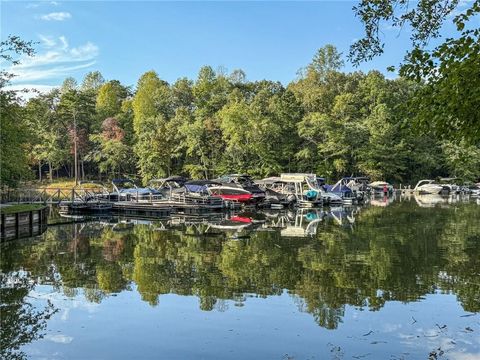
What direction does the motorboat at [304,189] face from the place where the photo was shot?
facing away from the viewer and to the left of the viewer

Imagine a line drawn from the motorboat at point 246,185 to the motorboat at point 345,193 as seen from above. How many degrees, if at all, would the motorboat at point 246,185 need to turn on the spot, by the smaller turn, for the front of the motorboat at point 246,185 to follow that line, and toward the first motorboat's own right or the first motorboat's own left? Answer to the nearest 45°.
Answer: approximately 90° to the first motorboat's own right

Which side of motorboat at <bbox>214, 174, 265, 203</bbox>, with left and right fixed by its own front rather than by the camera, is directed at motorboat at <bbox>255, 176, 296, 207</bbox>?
right

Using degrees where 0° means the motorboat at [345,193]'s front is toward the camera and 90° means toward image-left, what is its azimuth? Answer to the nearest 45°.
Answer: approximately 135°

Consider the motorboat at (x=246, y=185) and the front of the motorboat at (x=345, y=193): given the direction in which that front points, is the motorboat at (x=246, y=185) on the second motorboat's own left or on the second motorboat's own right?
on the second motorboat's own left

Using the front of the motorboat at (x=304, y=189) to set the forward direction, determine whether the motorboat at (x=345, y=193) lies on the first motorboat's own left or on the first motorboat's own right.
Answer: on the first motorboat's own right

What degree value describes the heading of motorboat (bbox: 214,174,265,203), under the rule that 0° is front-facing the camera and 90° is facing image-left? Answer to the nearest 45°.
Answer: approximately 135°
